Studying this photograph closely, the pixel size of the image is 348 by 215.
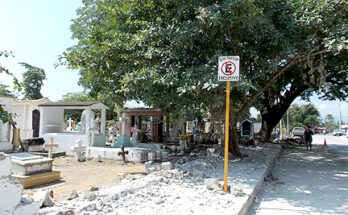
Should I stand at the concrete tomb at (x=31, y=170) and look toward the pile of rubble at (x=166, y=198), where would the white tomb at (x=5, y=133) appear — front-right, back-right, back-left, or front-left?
back-left

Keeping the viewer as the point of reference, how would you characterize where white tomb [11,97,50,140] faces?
facing the viewer and to the right of the viewer

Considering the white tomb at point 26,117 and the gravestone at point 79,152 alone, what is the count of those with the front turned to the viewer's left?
0

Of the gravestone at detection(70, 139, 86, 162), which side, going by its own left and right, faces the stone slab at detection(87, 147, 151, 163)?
left

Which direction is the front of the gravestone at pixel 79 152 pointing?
toward the camera

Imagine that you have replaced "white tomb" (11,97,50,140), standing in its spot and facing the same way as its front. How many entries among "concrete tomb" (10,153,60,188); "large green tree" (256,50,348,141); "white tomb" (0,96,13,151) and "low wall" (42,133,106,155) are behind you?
0

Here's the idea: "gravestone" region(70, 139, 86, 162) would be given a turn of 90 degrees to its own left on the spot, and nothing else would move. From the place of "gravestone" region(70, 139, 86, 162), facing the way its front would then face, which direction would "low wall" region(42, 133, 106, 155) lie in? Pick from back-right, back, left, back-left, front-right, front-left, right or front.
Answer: left

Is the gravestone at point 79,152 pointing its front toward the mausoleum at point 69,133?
no

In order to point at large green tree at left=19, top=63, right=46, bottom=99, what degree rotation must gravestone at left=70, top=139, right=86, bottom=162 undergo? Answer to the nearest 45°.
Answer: approximately 180°

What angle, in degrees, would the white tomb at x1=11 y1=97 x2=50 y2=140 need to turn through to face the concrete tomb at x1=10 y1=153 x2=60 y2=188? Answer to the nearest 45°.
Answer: approximately 45° to its right

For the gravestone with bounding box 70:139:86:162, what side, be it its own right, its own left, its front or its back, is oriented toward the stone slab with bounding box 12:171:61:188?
front
